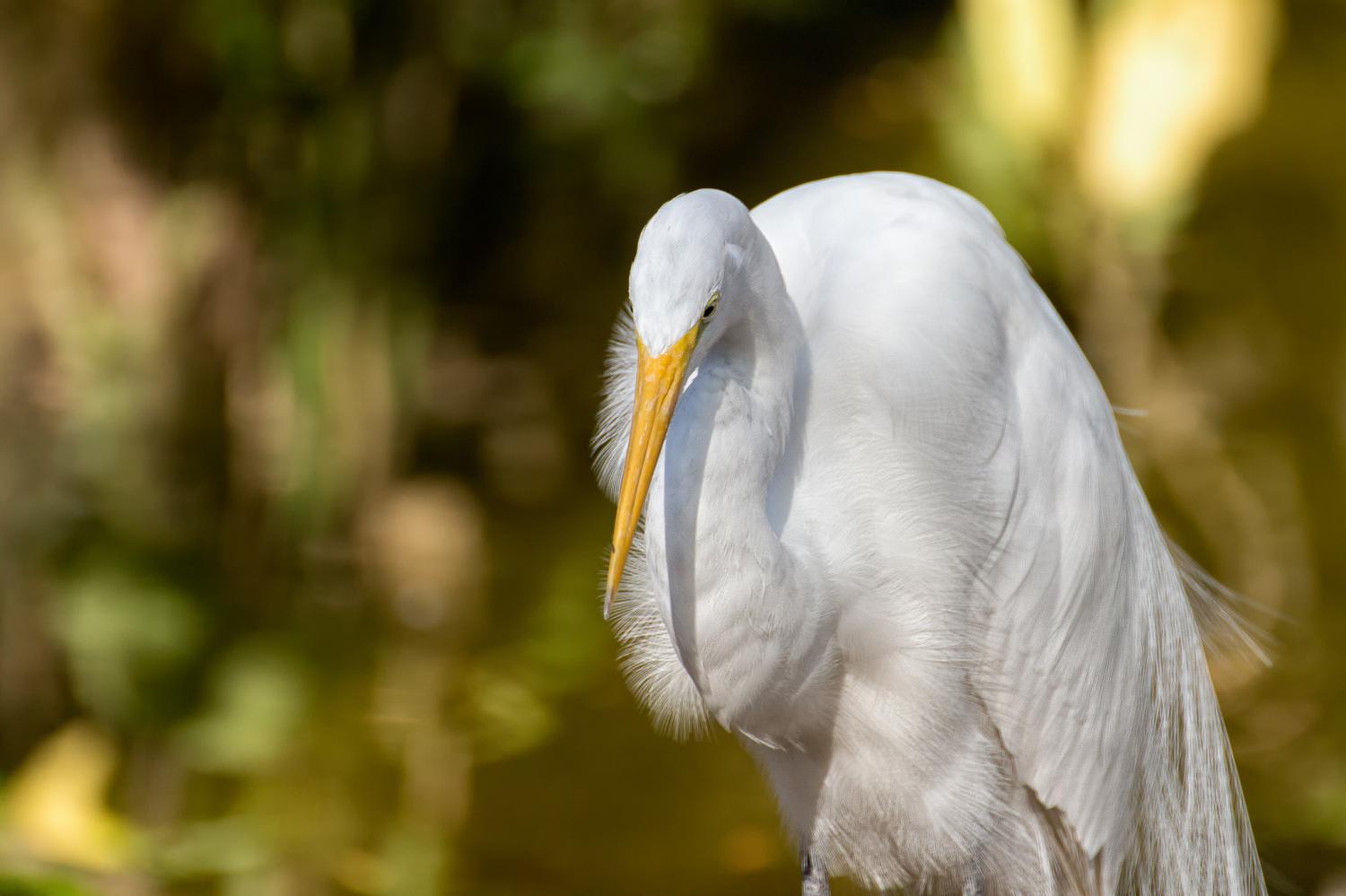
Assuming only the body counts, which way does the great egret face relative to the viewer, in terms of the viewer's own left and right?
facing the viewer and to the left of the viewer
